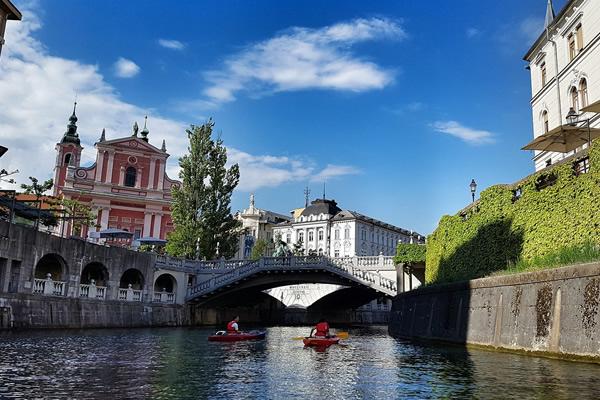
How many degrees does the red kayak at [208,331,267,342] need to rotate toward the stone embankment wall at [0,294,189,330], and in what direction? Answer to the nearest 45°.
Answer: approximately 135° to its left

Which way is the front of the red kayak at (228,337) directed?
to the viewer's right

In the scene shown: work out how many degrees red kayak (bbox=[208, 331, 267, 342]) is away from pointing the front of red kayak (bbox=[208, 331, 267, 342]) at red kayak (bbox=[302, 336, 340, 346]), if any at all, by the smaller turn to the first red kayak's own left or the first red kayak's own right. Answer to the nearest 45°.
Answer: approximately 45° to the first red kayak's own right

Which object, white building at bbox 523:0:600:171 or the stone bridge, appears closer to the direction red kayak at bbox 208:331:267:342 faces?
the white building

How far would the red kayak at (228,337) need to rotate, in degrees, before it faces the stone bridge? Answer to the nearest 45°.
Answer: approximately 135° to its left

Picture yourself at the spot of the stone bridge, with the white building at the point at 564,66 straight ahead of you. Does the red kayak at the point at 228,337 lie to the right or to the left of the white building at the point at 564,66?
right
